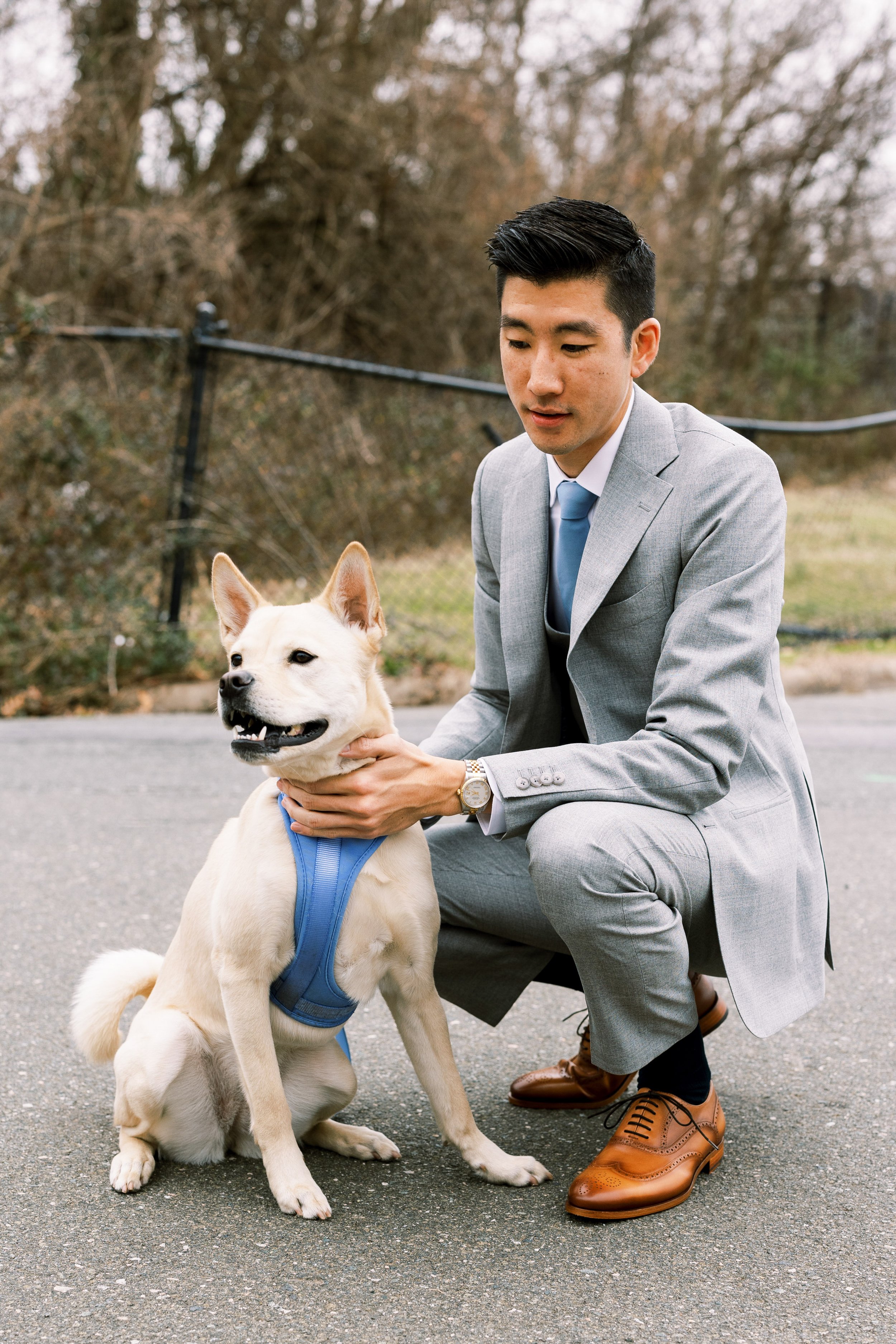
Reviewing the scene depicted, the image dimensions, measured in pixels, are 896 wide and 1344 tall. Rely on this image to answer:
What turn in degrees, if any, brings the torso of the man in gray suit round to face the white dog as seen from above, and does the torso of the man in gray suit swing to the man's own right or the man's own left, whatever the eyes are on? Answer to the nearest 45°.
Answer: approximately 45° to the man's own right

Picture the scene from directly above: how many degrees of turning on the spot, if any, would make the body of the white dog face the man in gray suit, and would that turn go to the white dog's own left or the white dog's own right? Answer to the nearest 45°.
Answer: approximately 45° to the white dog's own left

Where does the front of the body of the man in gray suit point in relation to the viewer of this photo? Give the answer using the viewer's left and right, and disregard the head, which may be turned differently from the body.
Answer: facing the viewer and to the left of the viewer

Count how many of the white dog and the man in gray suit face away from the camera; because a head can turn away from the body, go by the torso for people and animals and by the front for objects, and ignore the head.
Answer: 0

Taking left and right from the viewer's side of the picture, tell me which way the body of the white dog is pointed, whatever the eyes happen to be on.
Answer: facing the viewer and to the right of the viewer

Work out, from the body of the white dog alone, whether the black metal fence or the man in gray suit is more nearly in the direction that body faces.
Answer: the man in gray suit

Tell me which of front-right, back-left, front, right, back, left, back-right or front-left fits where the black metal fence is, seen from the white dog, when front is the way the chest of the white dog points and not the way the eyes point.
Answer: back-left

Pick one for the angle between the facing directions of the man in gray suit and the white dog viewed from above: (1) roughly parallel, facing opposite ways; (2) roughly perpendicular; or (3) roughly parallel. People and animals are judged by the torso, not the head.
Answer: roughly perpendicular
